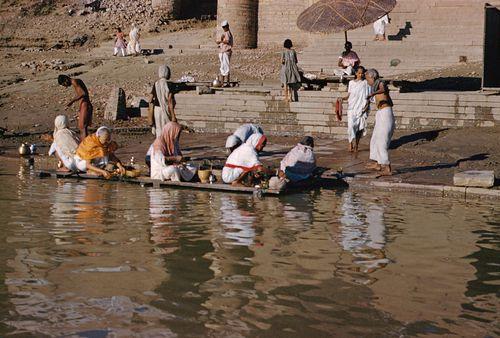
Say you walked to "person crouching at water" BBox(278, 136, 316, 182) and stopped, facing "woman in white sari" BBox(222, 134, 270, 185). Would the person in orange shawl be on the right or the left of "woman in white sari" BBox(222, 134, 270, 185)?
right

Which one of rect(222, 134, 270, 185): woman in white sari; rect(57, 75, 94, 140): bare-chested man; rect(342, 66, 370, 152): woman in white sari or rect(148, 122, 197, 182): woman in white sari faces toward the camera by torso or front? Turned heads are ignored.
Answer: rect(342, 66, 370, 152): woman in white sari

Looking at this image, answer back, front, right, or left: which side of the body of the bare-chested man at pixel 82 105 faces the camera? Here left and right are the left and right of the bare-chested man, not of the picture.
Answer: left

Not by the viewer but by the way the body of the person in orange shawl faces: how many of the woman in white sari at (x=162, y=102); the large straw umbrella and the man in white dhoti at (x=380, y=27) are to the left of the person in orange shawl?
3

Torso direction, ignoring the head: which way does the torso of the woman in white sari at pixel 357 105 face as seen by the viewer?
toward the camera

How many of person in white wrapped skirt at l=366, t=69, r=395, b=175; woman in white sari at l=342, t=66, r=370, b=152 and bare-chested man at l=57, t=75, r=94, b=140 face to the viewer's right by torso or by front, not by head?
0
